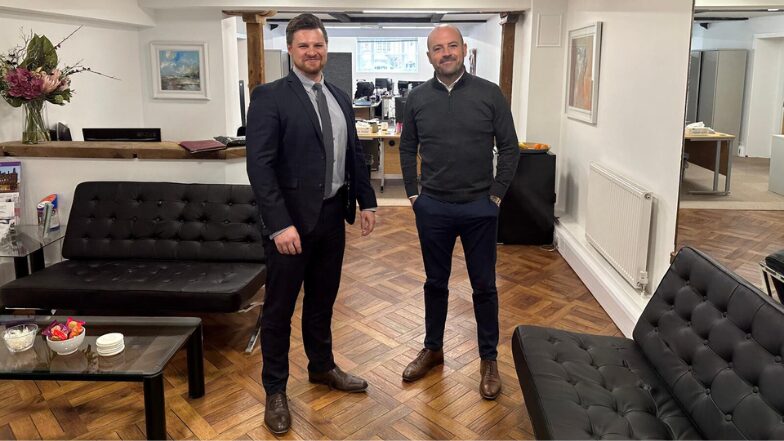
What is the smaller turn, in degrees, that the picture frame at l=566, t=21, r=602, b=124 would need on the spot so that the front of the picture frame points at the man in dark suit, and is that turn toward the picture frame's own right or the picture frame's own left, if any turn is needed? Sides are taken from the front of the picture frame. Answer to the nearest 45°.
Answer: approximately 45° to the picture frame's own left

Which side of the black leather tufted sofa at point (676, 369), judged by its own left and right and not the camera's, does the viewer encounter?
left

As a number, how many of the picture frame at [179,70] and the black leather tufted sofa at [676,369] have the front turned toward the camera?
1

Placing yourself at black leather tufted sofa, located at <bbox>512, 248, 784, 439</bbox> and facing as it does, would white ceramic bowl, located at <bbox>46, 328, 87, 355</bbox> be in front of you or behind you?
in front

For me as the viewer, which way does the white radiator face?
facing the viewer and to the left of the viewer

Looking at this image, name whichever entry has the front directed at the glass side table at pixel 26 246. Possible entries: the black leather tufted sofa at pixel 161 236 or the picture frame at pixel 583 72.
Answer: the picture frame

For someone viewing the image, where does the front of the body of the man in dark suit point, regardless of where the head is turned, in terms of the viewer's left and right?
facing the viewer and to the right of the viewer

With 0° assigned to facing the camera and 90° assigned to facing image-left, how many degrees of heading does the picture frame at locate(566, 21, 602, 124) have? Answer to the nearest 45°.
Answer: approximately 45°

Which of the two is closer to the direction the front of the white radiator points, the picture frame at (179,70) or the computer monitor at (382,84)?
the picture frame

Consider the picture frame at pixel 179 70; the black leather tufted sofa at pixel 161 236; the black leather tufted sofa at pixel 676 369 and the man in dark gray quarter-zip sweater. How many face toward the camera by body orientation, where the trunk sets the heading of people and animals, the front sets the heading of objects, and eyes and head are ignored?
3

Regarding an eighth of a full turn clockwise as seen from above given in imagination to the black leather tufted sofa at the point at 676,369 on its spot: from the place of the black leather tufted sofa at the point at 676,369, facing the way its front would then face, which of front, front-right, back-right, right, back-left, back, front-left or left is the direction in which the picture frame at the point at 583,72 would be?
front-right
